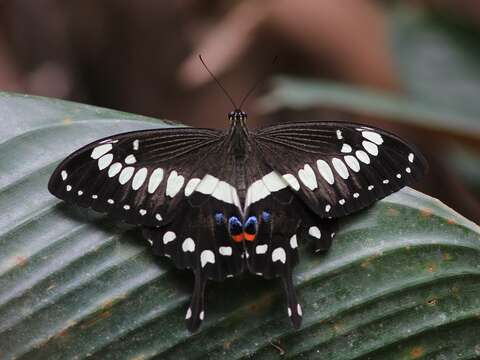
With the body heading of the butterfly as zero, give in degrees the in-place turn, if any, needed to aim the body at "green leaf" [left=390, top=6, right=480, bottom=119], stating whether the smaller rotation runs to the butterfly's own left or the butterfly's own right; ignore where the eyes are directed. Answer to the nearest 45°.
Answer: approximately 45° to the butterfly's own right

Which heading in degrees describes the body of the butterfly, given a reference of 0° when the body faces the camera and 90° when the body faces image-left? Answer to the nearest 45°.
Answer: approximately 180°

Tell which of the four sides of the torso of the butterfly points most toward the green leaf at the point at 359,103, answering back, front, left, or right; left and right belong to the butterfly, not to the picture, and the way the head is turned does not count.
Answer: front
